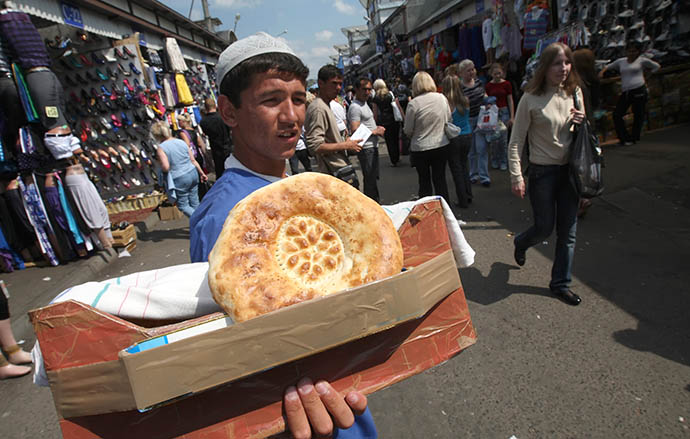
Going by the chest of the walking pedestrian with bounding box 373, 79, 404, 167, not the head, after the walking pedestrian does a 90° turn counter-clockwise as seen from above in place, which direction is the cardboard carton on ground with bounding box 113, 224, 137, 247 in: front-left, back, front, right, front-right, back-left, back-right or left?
front-left

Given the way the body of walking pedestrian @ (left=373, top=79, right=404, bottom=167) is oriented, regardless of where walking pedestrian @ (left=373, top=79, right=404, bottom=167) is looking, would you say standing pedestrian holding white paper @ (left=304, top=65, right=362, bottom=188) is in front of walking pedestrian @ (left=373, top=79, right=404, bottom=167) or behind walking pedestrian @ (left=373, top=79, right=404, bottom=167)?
behind

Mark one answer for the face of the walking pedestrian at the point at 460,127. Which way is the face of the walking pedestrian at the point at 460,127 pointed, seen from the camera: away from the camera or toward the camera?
away from the camera

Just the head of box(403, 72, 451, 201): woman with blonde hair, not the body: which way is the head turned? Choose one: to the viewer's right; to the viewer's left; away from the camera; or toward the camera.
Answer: away from the camera

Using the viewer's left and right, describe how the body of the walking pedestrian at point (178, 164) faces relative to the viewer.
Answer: facing away from the viewer and to the left of the viewer

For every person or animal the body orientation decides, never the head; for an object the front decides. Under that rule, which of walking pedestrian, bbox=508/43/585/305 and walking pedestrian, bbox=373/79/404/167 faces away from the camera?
walking pedestrian, bbox=373/79/404/167

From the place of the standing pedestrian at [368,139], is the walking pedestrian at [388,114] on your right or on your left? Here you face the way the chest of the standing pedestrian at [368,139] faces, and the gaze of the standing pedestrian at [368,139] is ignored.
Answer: on your left

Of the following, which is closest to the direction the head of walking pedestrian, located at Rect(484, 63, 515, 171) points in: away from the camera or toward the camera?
toward the camera

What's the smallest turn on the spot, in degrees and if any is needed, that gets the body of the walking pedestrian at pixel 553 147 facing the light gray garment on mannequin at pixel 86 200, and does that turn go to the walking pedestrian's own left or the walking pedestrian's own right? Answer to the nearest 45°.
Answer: approximately 135° to the walking pedestrian's own right

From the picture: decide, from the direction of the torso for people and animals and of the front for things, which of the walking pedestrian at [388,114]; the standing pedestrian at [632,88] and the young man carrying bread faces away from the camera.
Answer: the walking pedestrian at [388,114]
